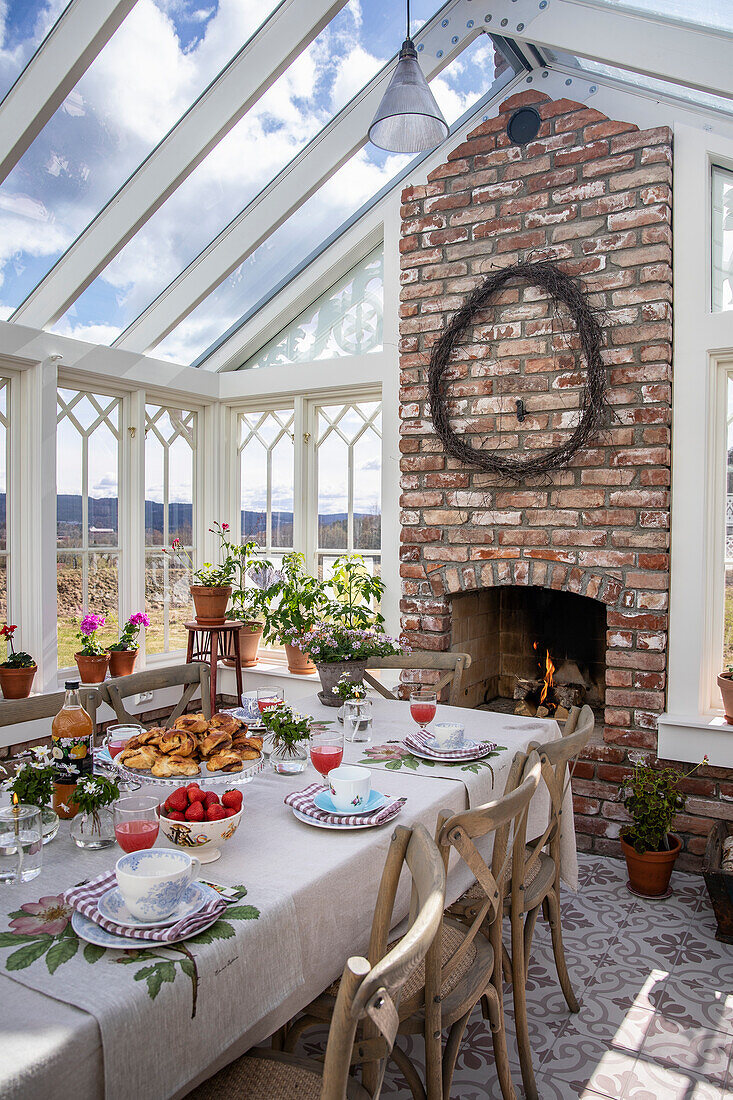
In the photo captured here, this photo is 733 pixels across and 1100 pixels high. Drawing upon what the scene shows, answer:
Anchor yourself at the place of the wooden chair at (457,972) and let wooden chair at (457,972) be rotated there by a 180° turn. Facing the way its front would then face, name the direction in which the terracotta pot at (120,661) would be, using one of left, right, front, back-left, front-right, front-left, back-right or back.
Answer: back

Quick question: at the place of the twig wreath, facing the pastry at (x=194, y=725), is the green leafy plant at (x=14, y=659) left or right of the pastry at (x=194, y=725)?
right

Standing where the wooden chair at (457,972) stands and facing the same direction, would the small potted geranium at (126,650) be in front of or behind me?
in front

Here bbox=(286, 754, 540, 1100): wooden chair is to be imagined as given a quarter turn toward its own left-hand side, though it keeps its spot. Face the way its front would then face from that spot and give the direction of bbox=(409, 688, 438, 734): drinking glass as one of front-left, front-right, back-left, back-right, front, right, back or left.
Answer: back-right

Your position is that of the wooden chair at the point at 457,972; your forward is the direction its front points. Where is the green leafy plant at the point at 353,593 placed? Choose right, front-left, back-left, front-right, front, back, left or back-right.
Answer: front-right

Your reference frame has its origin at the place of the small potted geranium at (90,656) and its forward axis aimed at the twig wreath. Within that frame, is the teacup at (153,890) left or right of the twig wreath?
right

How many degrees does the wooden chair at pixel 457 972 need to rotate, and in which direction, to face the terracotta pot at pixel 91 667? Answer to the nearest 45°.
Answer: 0° — it already faces it

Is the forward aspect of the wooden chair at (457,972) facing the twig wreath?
no

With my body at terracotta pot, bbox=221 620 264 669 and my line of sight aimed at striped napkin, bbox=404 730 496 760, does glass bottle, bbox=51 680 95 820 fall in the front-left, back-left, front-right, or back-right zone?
front-right

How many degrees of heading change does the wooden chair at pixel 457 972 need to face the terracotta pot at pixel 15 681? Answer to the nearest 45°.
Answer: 0° — it already faces it

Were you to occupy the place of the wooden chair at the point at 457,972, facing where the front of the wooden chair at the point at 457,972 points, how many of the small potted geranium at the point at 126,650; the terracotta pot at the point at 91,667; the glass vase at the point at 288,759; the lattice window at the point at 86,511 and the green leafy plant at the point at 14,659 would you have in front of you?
5

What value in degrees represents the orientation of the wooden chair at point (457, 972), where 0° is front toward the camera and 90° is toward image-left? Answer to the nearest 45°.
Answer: approximately 135°

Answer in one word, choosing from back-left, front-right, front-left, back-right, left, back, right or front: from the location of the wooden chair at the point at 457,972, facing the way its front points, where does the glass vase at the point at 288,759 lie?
front

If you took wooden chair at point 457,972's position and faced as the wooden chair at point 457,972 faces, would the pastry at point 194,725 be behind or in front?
in front

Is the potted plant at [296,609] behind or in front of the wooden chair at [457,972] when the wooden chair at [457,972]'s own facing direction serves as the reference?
in front

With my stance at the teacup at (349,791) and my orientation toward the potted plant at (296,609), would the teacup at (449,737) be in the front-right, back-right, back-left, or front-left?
front-right

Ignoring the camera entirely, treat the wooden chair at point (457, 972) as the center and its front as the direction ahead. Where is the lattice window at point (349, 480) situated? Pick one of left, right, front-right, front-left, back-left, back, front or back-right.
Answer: front-right
